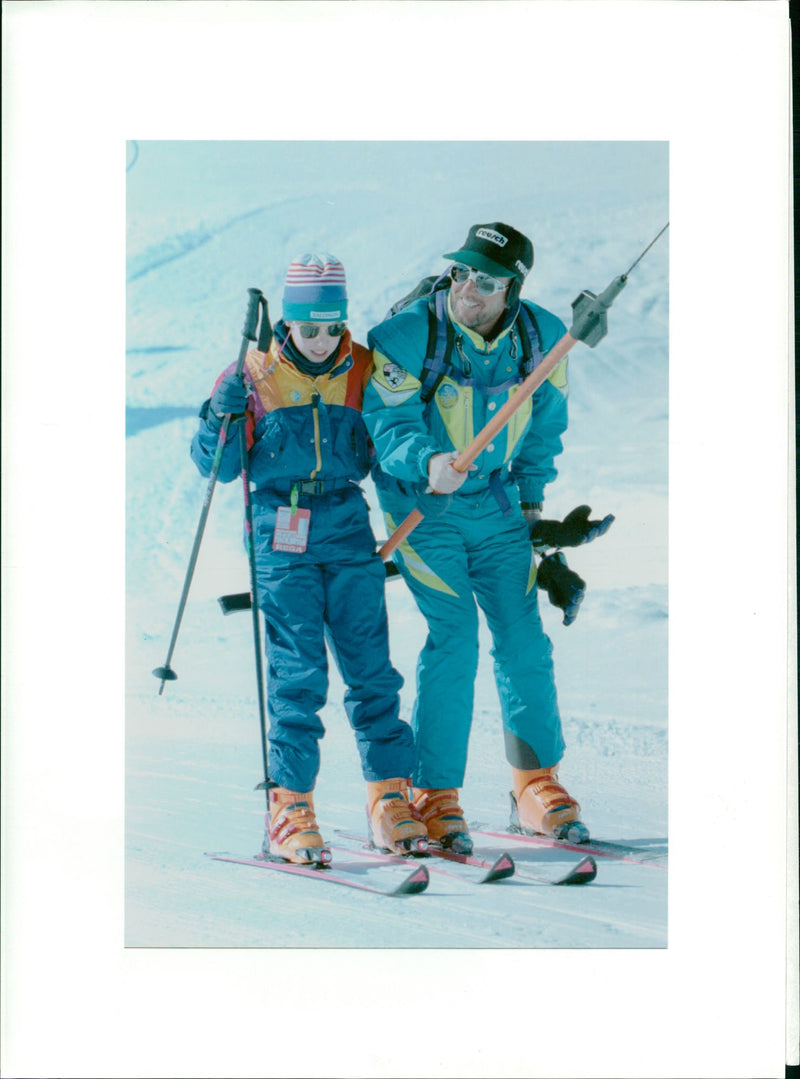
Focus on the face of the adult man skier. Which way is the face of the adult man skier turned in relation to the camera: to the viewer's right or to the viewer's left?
to the viewer's left

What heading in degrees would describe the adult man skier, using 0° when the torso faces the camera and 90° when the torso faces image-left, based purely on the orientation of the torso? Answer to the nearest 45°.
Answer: approximately 315°
